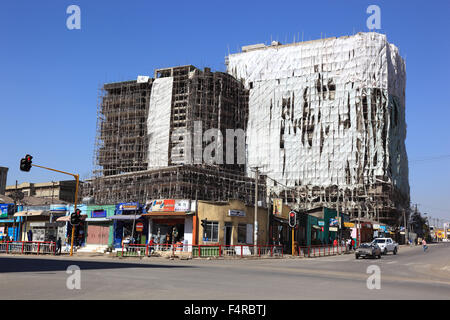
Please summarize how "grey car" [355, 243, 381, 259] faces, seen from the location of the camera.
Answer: facing the viewer and to the left of the viewer

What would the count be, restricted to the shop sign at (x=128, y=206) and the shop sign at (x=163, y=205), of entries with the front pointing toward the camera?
2

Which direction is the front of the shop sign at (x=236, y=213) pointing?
toward the camera

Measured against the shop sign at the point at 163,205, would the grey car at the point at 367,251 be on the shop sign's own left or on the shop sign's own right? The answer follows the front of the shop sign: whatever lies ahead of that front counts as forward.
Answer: on the shop sign's own left

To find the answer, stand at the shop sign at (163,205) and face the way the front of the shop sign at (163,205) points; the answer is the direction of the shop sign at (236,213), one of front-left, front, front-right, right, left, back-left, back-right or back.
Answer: left

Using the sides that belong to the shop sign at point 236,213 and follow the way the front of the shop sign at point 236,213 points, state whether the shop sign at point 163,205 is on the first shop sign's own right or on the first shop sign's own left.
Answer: on the first shop sign's own right

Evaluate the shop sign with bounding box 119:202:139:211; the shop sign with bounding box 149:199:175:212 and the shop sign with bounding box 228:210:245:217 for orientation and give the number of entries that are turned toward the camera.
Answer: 3

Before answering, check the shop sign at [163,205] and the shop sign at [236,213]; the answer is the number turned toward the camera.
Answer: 2

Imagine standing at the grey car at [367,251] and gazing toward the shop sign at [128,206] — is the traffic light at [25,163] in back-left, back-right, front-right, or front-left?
front-left

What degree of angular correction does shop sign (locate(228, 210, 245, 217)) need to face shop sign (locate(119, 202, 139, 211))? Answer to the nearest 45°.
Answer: approximately 90° to its right

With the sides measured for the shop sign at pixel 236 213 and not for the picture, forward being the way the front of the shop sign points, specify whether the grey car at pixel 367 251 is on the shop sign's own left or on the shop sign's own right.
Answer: on the shop sign's own left

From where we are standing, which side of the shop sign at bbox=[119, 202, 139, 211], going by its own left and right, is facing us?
front

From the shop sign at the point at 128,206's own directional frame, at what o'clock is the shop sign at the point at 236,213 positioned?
the shop sign at the point at 236,213 is roughly at 10 o'clock from the shop sign at the point at 128,206.

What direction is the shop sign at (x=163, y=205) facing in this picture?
toward the camera
